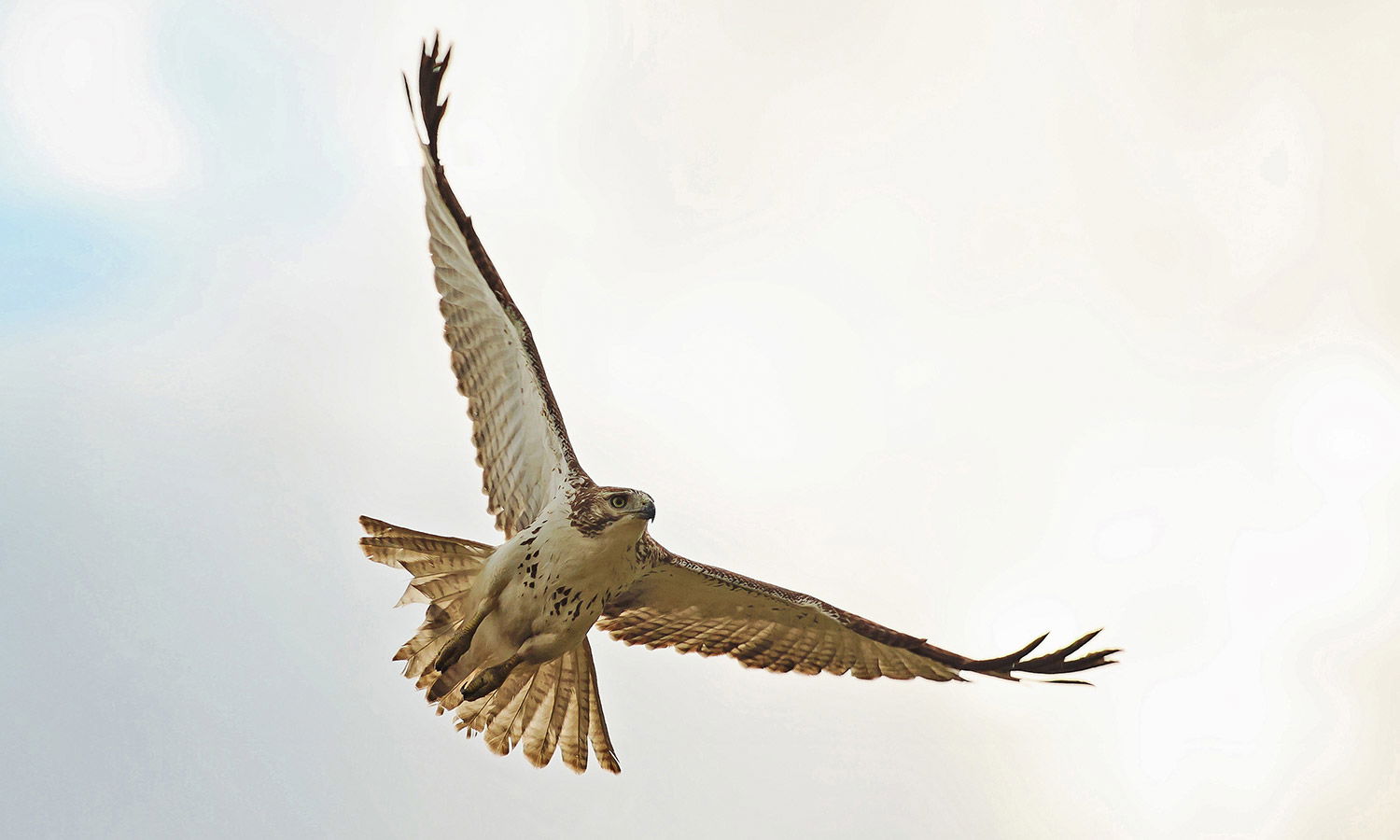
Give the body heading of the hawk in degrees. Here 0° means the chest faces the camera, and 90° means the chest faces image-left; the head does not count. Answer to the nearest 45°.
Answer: approximately 315°
